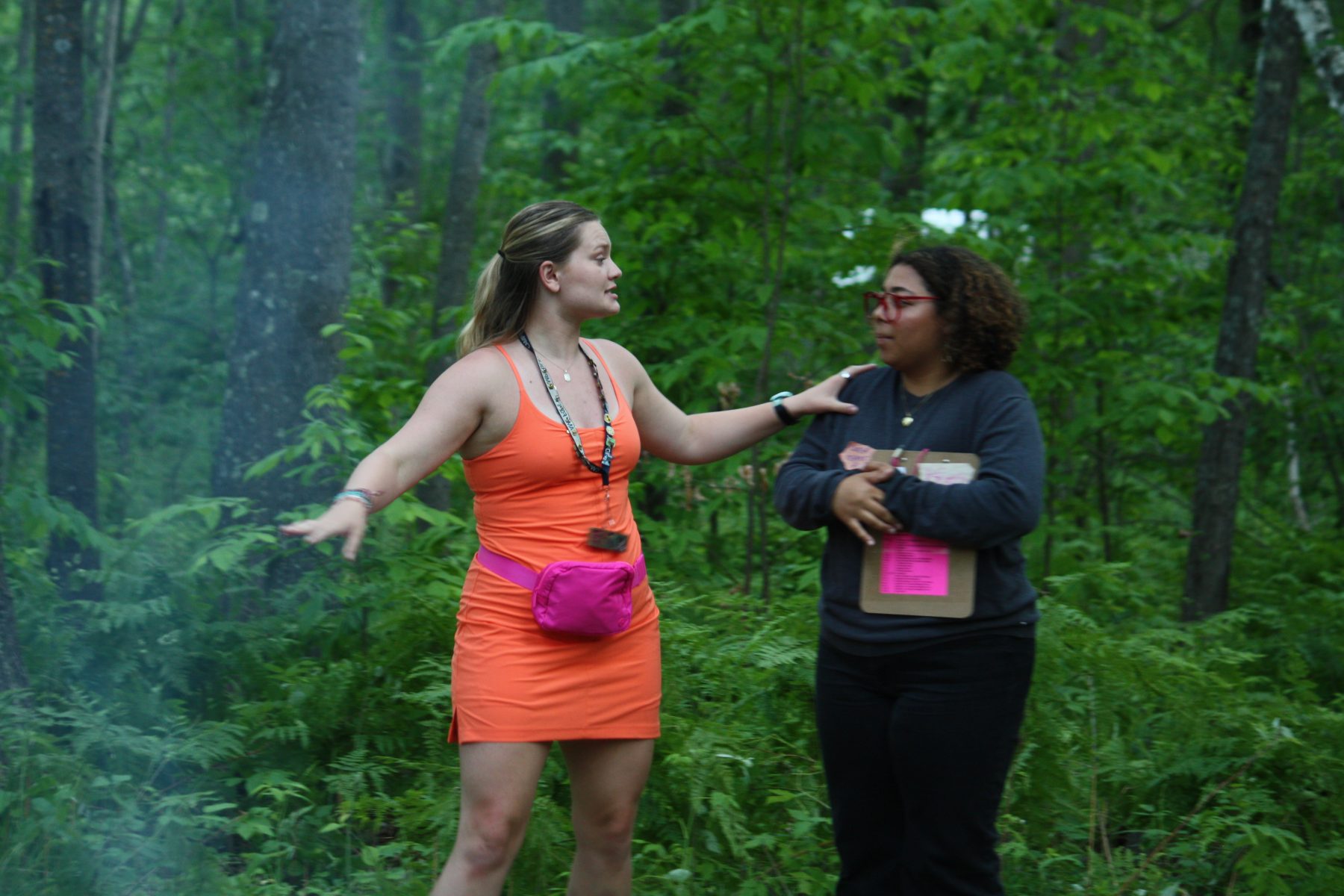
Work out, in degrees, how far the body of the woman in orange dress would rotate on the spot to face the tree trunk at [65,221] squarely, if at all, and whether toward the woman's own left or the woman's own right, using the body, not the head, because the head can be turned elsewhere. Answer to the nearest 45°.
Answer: approximately 180°

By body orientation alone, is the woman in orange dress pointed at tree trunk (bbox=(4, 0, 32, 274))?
no

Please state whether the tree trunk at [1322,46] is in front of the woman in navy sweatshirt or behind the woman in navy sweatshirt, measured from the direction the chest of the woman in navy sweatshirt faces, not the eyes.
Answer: behind

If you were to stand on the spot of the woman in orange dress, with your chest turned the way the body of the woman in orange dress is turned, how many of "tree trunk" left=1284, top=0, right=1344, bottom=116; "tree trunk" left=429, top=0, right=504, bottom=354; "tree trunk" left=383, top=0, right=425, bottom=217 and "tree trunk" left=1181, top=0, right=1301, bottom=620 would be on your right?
0

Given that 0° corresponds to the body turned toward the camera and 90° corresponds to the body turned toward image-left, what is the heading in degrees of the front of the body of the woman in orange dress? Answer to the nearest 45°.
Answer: approximately 315°

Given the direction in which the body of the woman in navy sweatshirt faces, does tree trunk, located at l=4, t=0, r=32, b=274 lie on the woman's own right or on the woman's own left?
on the woman's own right

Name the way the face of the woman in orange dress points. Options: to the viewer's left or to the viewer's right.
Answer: to the viewer's right

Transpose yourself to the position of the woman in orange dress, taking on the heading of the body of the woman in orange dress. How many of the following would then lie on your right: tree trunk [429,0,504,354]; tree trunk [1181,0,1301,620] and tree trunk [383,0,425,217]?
0

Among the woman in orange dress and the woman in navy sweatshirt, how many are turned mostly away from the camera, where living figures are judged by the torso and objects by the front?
0

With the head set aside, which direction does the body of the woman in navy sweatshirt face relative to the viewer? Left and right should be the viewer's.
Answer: facing the viewer and to the left of the viewer

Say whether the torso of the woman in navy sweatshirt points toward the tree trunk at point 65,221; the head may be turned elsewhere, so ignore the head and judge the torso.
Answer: no

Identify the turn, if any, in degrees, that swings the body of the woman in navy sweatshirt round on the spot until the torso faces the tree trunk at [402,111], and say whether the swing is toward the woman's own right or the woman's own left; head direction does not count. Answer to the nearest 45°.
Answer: approximately 90° to the woman's own right

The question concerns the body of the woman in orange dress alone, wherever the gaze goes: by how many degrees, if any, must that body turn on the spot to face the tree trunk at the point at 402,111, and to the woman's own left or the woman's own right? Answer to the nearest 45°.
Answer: approximately 135° to the woman's own left

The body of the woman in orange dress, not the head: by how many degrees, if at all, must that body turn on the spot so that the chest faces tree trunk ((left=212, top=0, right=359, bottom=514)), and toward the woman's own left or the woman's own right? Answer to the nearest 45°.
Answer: approximately 135° to the woman's own left

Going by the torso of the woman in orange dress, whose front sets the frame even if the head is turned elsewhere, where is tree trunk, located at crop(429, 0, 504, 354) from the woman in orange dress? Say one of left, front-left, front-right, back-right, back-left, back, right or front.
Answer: back-left
